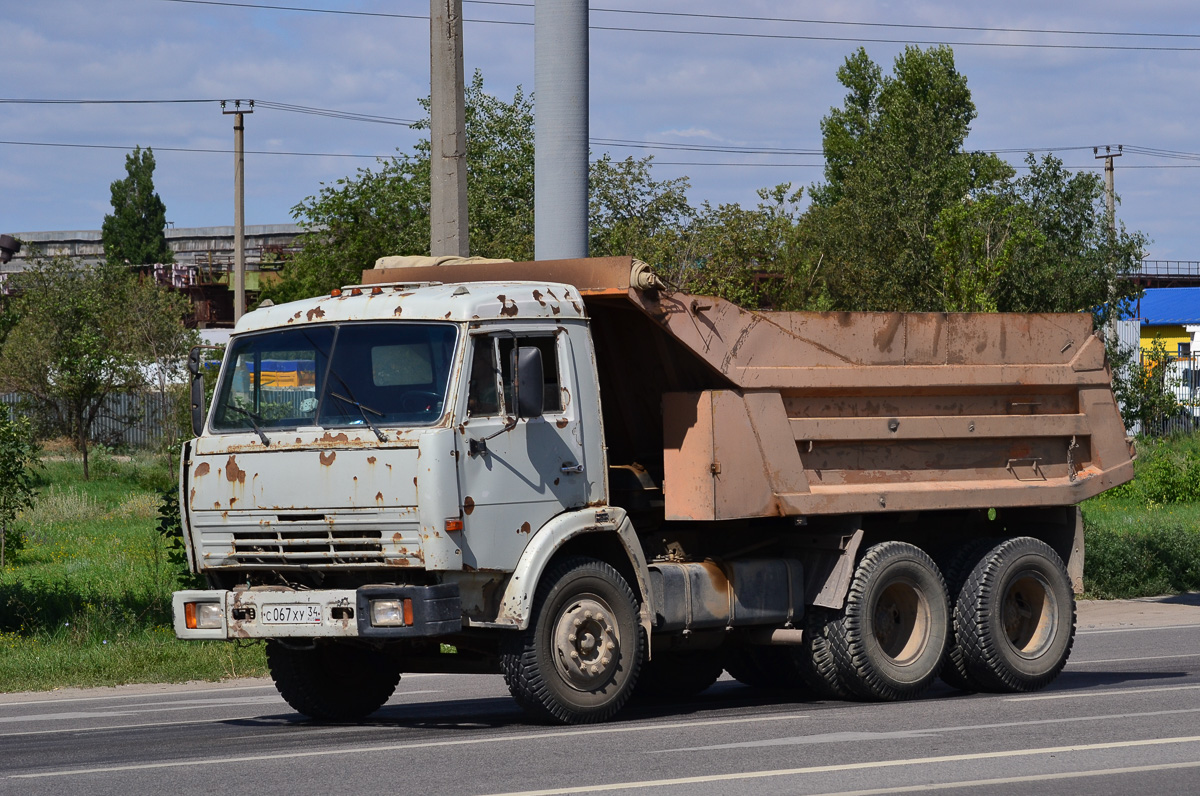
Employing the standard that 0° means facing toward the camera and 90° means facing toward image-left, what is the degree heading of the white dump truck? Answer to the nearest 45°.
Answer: approximately 45°

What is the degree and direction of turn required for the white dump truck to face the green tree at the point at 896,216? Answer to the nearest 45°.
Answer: approximately 135° to its right

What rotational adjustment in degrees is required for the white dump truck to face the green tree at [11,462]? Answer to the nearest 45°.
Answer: approximately 90° to its right

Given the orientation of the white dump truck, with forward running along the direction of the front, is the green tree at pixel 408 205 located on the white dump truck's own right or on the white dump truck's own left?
on the white dump truck's own right

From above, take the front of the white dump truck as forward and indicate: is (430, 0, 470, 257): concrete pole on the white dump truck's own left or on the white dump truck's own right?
on the white dump truck's own right

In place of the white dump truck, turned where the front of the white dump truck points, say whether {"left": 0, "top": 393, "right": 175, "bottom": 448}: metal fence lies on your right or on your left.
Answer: on your right

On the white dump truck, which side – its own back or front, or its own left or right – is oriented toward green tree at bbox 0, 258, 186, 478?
right

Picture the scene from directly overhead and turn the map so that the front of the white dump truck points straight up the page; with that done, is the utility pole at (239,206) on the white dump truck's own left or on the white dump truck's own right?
on the white dump truck's own right
